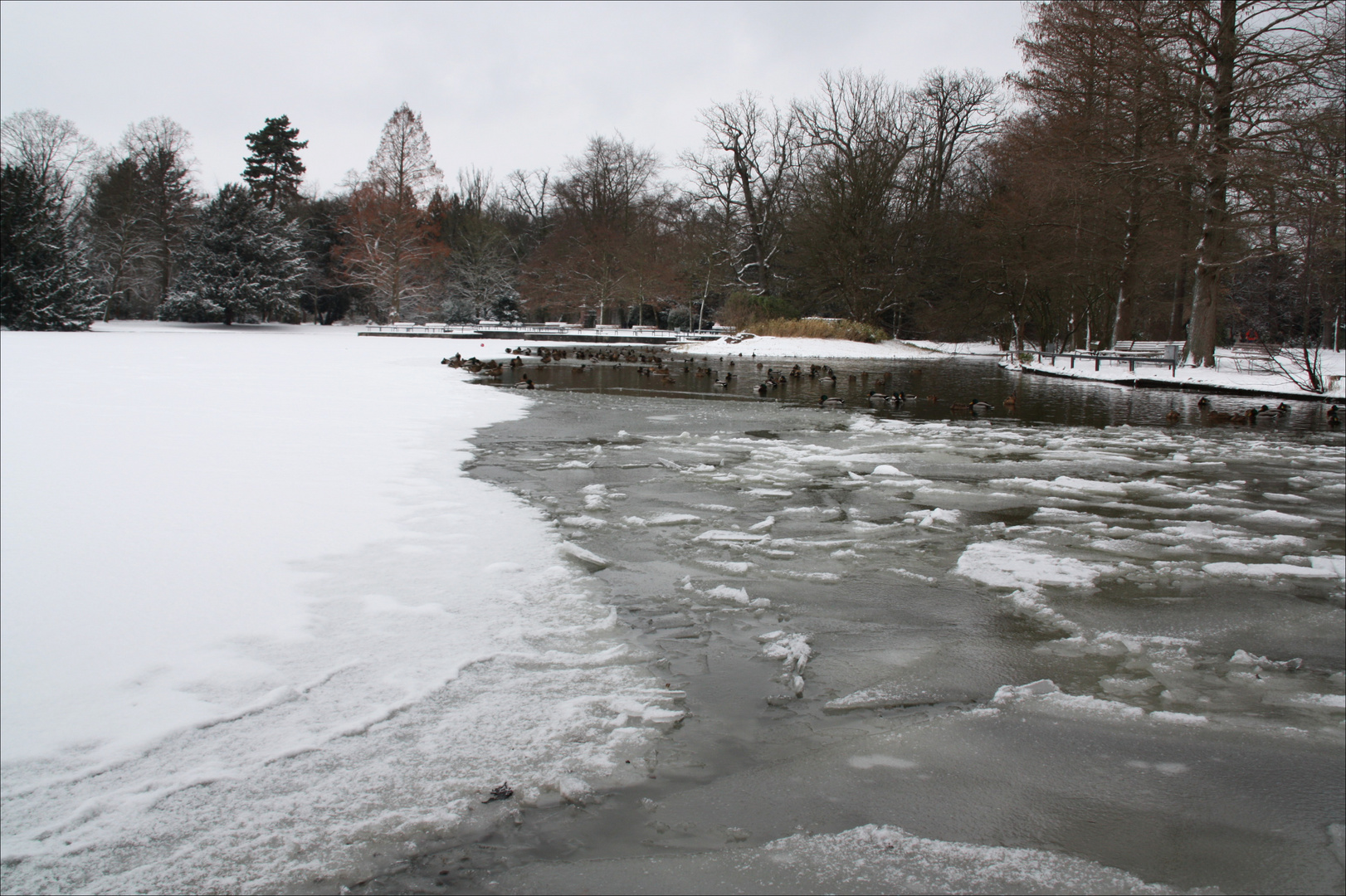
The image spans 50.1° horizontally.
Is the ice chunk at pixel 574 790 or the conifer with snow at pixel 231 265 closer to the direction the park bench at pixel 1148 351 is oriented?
the ice chunk

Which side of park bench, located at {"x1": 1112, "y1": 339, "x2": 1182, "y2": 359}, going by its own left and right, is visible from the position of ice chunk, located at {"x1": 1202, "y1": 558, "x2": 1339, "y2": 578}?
front

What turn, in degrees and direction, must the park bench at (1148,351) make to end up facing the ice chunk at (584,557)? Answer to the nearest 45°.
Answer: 0° — it already faces it

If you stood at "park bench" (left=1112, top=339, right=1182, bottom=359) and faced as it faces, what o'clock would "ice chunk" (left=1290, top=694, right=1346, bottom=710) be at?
The ice chunk is roughly at 12 o'clock from the park bench.

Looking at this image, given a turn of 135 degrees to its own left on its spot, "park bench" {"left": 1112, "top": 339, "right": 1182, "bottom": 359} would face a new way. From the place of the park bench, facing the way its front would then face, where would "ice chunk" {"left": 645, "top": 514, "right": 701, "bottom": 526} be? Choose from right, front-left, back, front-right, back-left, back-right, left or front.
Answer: back-right

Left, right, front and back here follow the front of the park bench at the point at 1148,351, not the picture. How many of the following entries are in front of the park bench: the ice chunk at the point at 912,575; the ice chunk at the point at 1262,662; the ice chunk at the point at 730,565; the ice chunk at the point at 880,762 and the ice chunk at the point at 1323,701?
5

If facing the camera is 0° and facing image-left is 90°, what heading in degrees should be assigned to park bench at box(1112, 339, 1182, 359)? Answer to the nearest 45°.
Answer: approximately 0°

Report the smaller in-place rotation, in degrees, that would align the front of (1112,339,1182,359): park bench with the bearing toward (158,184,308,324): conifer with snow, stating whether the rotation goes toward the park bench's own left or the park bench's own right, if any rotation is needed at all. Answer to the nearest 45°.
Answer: approximately 90° to the park bench's own right

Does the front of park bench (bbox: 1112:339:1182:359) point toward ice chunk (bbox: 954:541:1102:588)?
yes

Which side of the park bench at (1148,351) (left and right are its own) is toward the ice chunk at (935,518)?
front
